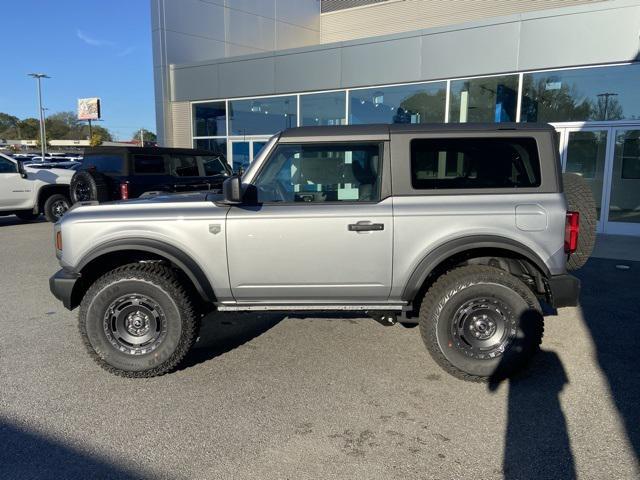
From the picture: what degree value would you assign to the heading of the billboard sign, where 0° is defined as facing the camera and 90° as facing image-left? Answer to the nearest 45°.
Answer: approximately 0°

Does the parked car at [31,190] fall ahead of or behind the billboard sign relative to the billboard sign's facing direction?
ahead

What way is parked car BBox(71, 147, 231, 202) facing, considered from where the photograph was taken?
facing away from the viewer and to the right of the viewer

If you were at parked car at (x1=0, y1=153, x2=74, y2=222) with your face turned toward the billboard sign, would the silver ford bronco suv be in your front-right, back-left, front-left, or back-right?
back-right

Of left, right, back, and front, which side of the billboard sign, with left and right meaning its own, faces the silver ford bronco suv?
front

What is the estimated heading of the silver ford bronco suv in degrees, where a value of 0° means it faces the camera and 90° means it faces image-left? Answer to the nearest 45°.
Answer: approximately 90°
